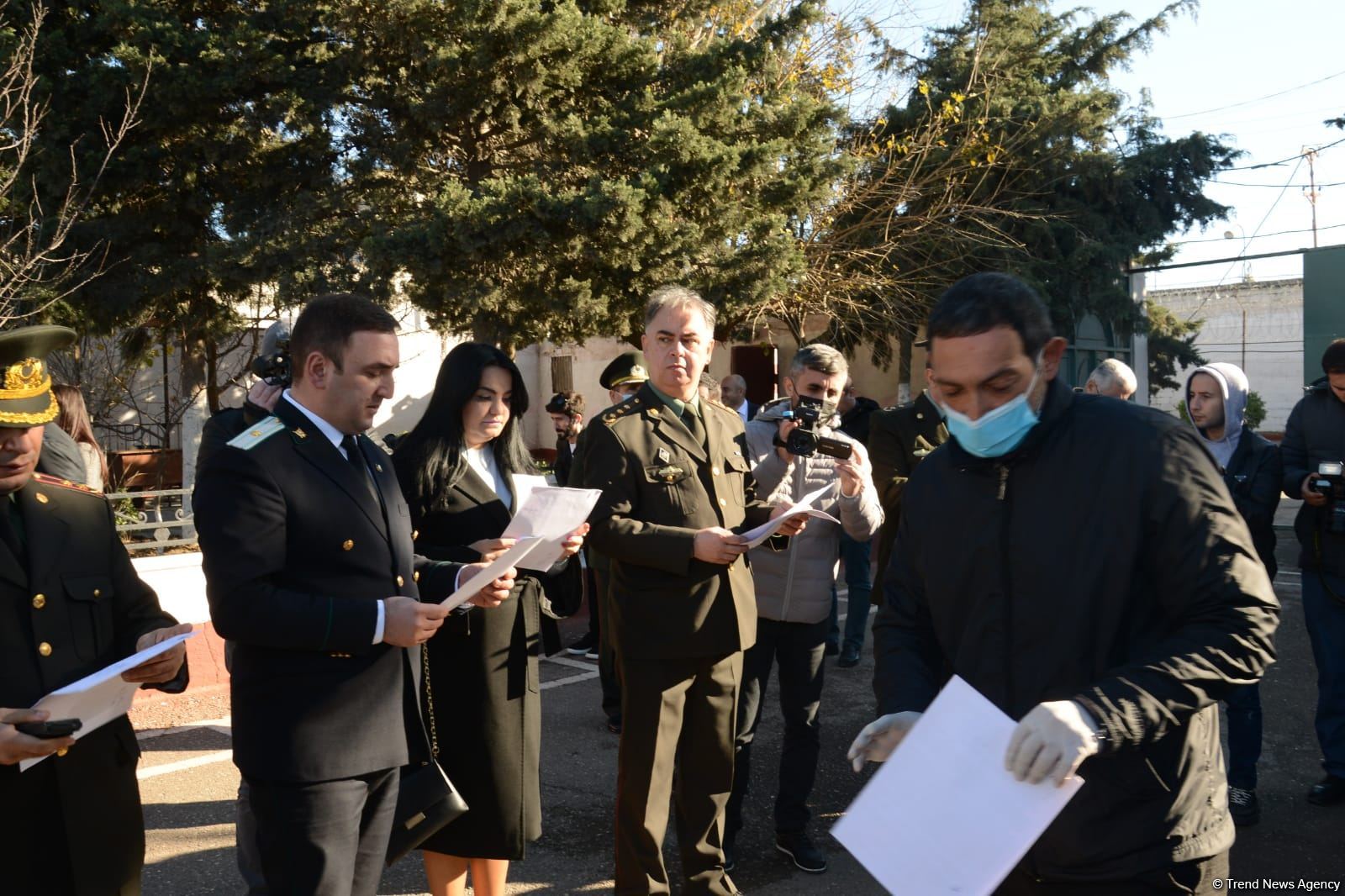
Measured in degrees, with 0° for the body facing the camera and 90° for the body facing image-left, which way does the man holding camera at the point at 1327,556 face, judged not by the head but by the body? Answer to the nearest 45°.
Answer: approximately 0°

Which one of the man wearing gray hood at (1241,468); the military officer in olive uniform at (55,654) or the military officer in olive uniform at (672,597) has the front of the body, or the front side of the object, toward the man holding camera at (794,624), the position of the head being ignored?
the man wearing gray hood at (1241,468)

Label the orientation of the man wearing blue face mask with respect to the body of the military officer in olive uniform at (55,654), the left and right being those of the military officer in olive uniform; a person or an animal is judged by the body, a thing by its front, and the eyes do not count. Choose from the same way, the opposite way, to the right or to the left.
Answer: to the right

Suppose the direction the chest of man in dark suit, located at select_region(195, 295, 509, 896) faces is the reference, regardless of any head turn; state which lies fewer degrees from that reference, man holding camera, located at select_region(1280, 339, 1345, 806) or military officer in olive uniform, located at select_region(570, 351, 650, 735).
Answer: the man holding camera

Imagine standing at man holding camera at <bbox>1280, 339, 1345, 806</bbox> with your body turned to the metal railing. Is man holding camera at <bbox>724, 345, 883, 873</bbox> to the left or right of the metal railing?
left

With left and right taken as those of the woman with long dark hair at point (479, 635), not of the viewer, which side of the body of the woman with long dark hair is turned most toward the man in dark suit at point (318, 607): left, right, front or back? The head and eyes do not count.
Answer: right

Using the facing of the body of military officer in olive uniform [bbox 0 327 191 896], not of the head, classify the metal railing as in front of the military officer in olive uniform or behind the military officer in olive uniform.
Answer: behind

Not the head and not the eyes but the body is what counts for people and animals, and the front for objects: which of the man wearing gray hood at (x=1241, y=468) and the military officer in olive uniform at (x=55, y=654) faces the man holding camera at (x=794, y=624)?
the man wearing gray hood at (x=1241, y=468)

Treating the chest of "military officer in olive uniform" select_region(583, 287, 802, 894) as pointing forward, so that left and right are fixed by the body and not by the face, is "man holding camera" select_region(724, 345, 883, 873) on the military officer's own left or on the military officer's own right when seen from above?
on the military officer's own left

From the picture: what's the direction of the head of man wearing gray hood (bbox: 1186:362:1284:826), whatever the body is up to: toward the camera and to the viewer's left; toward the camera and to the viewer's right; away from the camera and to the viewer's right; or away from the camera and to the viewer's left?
toward the camera and to the viewer's left

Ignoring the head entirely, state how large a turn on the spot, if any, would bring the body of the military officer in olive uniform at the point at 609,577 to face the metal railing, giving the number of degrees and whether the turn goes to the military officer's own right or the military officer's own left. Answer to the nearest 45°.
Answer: approximately 180°

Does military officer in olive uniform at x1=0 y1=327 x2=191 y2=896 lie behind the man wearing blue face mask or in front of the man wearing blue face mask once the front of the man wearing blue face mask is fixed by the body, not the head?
in front

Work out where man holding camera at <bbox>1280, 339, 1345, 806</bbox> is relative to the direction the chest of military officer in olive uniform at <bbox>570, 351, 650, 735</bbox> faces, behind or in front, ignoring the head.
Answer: in front
